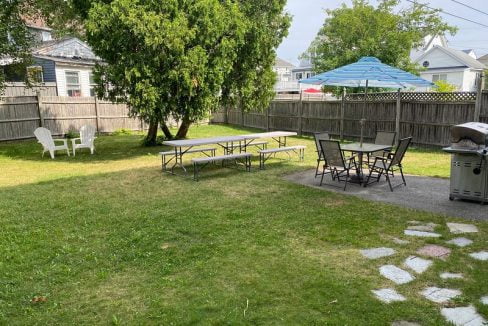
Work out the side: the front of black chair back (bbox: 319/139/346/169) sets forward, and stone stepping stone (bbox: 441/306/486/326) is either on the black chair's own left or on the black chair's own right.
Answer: on the black chair's own right

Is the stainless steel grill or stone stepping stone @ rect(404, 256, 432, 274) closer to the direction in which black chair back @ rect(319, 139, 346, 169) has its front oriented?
the stainless steel grill

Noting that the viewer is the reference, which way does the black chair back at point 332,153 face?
facing away from the viewer and to the right of the viewer

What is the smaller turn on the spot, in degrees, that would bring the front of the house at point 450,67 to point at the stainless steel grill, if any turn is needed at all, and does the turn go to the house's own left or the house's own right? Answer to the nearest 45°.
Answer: approximately 45° to the house's own left

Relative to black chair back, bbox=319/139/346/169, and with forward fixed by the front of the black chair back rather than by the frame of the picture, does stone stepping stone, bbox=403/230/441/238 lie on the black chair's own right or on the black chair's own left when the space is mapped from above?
on the black chair's own right

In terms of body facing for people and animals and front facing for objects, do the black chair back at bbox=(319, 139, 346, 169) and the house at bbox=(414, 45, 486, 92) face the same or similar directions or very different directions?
very different directions

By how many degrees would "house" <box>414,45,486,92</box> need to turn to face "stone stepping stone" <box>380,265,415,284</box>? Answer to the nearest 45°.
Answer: approximately 45° to its left

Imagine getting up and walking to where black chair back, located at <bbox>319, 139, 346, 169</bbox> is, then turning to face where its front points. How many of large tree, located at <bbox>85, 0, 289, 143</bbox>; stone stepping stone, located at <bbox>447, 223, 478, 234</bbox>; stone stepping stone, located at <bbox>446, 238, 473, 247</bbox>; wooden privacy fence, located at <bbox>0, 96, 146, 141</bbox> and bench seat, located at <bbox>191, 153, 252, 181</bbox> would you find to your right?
2

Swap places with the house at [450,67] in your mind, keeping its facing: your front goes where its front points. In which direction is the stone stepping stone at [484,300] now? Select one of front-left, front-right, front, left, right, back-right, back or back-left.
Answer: front-left

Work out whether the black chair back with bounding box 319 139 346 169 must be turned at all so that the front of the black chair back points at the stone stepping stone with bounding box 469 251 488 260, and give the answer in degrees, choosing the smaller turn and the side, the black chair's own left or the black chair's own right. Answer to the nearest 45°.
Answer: approximately 90° to the black chair's own right
